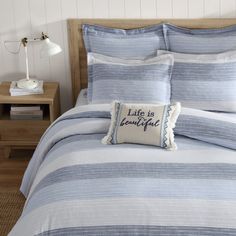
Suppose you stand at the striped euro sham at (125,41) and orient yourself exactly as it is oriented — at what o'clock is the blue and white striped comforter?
The blue and white striped comforter is roughly at 12 o'clock from the striped euro sham.

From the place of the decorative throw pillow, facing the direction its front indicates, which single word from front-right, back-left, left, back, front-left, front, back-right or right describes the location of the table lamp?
back-right

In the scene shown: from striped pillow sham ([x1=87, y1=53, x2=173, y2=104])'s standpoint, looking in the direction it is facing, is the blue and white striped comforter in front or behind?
in front

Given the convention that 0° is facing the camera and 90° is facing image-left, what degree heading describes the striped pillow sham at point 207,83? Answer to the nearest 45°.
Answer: approximately 0°

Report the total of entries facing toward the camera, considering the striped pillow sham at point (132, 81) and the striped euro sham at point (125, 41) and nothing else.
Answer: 2

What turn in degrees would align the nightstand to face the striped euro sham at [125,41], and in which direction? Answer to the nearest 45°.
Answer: approximately 90° to its left

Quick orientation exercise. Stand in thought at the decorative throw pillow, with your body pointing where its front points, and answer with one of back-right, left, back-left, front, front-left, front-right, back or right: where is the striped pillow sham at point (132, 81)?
back

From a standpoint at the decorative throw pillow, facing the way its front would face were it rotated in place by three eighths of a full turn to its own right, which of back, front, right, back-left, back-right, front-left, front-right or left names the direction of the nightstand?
front

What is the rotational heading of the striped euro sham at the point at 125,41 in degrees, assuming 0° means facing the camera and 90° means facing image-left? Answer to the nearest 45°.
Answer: approximately 0°

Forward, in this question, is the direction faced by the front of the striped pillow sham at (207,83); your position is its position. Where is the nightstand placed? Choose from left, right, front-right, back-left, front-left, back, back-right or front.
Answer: right
